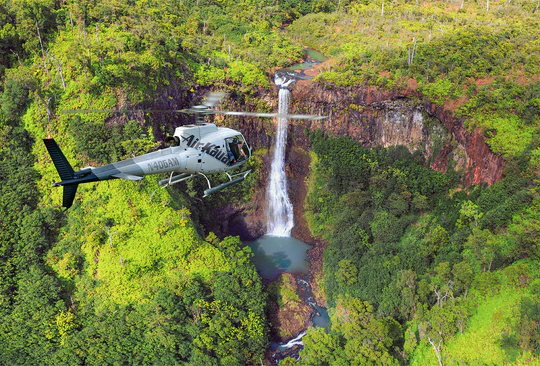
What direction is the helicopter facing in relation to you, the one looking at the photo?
facing away from the viewer and to the right of the viewer
